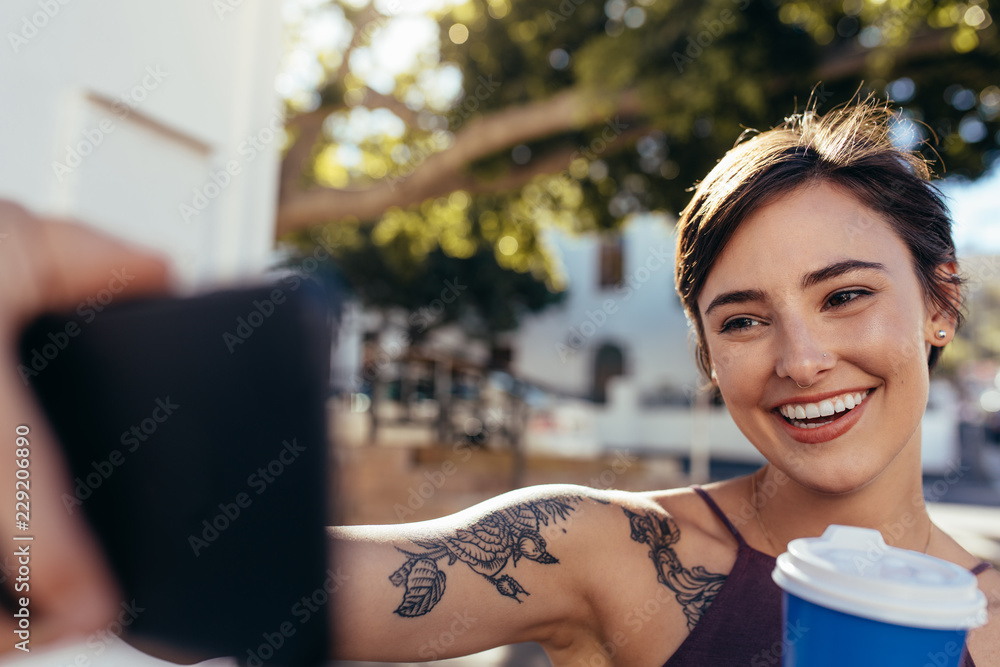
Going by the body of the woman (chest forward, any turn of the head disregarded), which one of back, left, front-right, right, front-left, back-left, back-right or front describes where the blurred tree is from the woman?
back

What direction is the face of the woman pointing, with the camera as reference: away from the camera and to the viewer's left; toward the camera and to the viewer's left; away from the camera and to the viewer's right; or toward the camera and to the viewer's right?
toward the camera and to the viewer's left

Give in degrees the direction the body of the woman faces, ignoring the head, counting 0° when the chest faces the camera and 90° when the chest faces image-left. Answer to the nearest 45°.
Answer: approximately 0°
